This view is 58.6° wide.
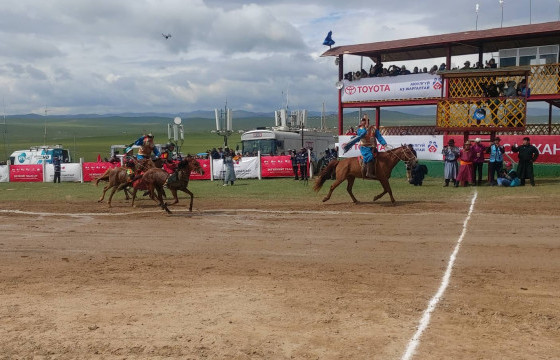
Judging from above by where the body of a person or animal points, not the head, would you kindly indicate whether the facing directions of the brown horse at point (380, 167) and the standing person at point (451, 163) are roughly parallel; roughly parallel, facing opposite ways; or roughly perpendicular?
roughly perpendicular

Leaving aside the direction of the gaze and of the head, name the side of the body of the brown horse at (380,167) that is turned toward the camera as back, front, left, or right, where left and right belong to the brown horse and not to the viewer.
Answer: right

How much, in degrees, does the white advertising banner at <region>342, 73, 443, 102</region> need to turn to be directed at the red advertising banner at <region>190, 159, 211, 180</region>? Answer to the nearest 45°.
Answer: approximately 90° to its right

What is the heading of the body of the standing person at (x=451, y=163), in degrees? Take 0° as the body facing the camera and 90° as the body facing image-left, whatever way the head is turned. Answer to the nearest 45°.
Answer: approximately 0°

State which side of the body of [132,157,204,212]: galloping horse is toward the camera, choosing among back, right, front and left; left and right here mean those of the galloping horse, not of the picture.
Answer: right

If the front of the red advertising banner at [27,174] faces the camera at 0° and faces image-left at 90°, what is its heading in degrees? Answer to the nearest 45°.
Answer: approximately 0°

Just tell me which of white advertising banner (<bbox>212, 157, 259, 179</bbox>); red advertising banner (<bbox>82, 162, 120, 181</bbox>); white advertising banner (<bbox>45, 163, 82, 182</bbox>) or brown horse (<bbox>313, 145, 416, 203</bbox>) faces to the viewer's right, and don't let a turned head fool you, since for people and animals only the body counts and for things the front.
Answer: the brown horse

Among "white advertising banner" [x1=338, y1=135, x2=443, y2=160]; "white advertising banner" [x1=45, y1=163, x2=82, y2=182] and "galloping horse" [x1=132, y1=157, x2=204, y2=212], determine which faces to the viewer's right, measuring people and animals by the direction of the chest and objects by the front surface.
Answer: the galloping horse
